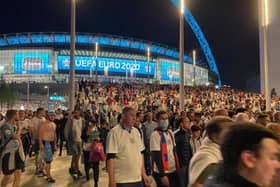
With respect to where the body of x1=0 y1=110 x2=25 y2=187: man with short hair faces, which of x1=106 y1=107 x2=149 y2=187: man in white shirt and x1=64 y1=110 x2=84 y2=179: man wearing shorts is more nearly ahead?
the man in white shirt

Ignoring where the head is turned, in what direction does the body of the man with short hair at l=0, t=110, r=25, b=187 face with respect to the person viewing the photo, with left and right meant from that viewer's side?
facing the viewer and to the right of the viewer

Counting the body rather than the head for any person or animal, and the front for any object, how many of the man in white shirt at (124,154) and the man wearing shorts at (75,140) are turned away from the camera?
0

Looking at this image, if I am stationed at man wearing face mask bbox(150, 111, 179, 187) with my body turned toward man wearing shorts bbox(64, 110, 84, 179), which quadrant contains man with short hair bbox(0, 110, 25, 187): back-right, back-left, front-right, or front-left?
front-left

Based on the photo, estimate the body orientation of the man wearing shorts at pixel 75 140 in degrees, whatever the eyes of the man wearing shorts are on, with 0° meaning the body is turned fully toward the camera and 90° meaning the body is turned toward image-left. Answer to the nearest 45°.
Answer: approximately 315°

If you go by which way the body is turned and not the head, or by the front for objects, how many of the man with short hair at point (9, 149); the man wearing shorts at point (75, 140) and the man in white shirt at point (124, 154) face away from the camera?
0

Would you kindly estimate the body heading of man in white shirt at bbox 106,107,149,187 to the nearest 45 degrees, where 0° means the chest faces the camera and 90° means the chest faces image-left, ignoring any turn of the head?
approximately 315°
